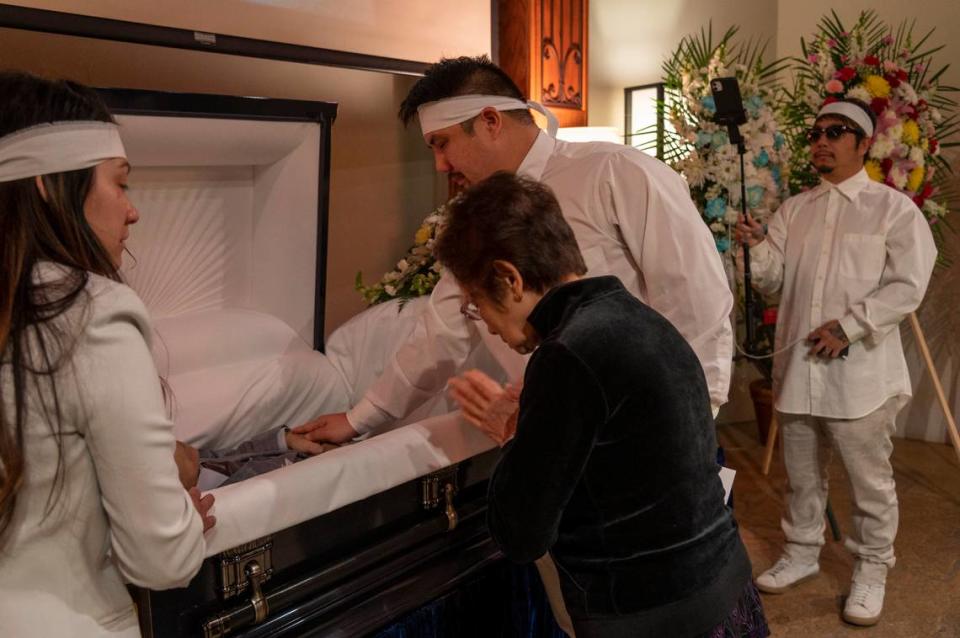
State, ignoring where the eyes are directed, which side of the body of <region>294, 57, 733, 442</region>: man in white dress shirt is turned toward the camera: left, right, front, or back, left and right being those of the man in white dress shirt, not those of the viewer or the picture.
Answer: left

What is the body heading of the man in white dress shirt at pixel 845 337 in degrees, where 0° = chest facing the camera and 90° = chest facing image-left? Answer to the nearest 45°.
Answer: approximately 45°

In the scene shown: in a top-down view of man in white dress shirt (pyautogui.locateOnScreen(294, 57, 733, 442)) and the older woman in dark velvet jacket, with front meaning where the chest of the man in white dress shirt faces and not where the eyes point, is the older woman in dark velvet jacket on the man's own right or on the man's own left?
on the man's own left

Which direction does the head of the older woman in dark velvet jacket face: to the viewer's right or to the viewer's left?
to the viewer's left

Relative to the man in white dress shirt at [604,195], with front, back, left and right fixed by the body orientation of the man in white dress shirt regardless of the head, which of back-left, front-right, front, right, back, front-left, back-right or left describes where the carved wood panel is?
right

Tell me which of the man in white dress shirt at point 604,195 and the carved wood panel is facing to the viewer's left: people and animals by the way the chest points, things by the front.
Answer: the man in white dress shirt

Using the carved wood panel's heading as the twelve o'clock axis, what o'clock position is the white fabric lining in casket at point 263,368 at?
The white fabric lining in casket is roughly at 1 o'clock from the carved wood panel.

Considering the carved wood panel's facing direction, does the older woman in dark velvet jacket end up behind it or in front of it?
in front

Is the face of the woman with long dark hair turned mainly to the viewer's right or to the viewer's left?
to the viewer's right

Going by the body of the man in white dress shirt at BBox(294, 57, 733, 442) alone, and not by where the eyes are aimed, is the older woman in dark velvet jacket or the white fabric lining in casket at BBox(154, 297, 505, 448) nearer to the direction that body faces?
the white fabric lining in casket

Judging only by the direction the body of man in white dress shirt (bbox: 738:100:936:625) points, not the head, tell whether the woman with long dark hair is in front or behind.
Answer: in front

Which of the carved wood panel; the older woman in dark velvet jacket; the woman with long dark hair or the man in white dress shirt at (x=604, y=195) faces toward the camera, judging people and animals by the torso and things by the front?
the carved wood panel

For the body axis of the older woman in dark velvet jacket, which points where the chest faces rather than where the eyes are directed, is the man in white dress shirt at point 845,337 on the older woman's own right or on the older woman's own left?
on the older woman's own right

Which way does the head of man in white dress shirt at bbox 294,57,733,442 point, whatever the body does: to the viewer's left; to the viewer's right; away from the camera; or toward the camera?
to the viewer's left
